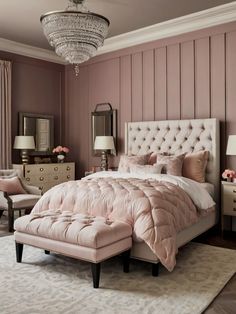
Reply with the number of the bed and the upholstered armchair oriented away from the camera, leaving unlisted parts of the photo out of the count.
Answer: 0

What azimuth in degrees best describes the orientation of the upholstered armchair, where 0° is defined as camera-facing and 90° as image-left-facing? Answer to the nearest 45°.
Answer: approximately 315°

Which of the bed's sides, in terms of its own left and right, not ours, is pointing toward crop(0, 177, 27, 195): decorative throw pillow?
right

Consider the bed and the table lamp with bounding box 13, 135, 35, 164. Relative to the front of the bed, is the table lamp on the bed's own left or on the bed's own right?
on the bed's own right

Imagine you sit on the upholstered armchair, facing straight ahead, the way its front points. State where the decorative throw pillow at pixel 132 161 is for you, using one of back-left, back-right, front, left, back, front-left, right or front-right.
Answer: front-left

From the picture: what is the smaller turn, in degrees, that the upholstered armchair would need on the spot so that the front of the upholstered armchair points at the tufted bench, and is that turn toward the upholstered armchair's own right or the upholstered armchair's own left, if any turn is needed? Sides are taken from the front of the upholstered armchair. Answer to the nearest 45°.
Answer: approximately 45° to the upholstered armchair's own right

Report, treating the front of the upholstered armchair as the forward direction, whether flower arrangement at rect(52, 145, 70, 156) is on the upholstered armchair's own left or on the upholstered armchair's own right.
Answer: on the upholstered armchair's own left

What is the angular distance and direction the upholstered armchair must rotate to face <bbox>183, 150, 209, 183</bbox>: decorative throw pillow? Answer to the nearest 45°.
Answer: approximately 45° to its left

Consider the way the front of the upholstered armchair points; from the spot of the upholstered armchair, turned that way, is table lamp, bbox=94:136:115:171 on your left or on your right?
on your left

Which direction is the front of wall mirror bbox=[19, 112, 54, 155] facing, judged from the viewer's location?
facing the viewer and to the right of the viewer

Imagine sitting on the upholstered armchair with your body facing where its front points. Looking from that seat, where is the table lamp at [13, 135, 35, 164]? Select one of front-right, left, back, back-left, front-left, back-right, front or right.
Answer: back-left
